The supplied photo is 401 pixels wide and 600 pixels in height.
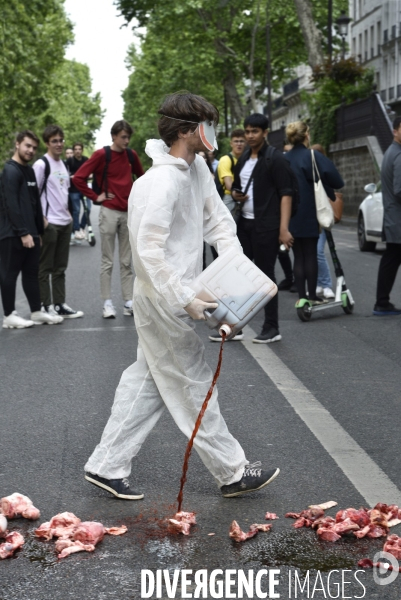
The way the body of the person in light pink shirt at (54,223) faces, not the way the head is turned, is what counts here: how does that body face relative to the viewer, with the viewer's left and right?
facing the viewer and to the right of the viewer

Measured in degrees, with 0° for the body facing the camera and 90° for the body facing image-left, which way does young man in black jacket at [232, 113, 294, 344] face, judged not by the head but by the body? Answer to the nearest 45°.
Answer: approximately 45°

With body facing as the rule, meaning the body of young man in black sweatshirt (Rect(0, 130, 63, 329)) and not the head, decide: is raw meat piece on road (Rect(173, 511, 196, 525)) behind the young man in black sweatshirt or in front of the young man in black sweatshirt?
in front

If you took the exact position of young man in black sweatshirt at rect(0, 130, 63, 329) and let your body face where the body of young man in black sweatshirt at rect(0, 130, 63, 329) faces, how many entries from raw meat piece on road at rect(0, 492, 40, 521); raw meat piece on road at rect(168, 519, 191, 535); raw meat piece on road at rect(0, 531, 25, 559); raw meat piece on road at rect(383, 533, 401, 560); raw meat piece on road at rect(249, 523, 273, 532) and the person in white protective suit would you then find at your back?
0

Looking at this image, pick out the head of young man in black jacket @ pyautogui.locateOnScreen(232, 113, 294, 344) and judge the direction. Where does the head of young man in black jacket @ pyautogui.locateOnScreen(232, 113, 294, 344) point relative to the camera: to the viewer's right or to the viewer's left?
to the viewer's left

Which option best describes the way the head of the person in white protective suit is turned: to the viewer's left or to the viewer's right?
to the viewer's right

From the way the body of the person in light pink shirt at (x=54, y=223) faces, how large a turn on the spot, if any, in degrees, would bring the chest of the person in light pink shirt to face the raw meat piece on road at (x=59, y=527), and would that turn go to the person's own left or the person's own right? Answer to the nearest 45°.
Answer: approximately 45° to the person's own right

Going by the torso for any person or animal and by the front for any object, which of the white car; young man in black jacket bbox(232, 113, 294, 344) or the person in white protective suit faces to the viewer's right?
the person in white protective suit

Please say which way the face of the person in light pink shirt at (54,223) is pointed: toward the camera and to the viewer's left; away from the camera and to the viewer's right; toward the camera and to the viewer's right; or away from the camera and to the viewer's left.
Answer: toward the camera and to the viewer's right

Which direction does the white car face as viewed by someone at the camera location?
facing the viewer and to the left of the viewer

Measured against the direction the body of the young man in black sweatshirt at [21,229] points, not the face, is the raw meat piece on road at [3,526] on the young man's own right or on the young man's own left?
on the young man's own right

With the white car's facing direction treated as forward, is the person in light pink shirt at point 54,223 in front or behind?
in front

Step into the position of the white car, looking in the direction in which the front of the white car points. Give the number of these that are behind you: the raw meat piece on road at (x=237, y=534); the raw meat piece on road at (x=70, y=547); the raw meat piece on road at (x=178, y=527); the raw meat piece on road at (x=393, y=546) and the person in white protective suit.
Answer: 0

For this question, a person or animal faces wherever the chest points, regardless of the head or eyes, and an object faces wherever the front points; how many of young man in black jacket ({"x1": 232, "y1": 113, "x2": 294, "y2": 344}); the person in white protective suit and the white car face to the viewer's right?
1

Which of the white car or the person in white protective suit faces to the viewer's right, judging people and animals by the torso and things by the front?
the person in white protective suit

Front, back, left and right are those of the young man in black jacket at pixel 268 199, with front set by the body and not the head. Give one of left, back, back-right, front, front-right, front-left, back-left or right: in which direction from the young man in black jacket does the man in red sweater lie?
right

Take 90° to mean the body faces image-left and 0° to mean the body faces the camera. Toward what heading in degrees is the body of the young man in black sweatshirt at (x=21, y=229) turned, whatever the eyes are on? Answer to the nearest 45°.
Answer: approximately 315°
